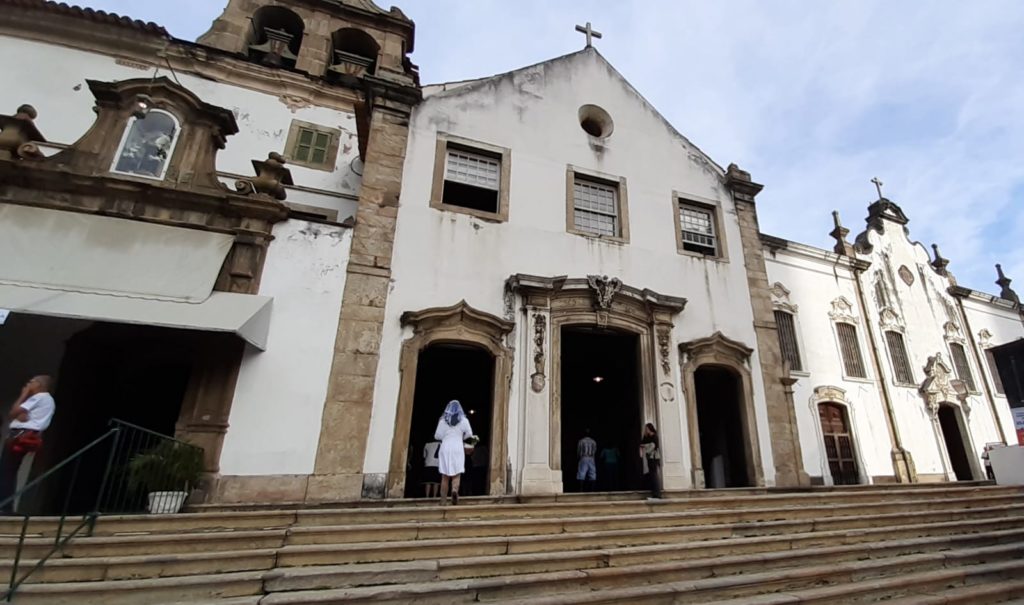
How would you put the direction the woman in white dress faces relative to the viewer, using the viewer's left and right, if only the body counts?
facing away from the viewer

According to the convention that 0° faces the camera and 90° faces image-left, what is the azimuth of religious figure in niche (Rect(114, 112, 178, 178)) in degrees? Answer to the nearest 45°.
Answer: approximately 0°

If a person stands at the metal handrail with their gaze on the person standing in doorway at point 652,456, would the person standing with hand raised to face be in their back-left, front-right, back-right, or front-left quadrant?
back-left

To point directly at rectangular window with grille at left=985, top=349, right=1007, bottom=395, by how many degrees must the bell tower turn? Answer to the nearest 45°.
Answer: approximately 90° to its left

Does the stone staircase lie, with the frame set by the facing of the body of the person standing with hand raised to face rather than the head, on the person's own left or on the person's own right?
on the person's own left

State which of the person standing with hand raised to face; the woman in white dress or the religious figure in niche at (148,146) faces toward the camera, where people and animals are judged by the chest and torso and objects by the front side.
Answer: the religious figure in niche
